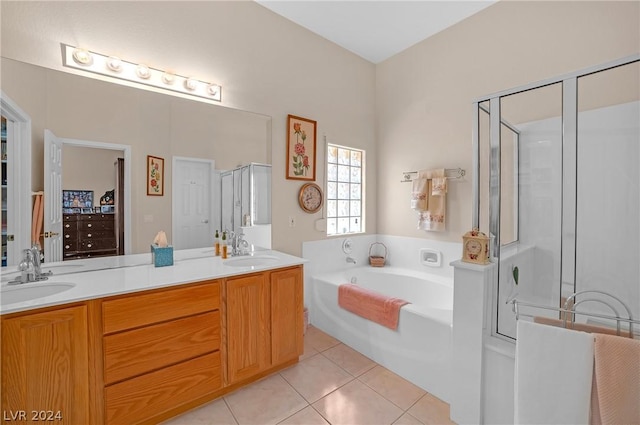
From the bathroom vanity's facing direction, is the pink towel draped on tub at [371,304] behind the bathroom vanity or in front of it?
in front

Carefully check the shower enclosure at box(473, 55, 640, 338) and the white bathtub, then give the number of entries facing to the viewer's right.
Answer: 0

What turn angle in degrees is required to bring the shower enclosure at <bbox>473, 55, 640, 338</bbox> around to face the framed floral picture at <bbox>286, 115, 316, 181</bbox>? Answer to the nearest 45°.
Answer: approximately 45° to its right

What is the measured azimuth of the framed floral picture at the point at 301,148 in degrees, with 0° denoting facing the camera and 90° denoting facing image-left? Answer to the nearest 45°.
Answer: approximately 315°

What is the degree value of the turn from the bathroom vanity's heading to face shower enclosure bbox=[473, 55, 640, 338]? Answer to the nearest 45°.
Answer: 0° — it already faces it

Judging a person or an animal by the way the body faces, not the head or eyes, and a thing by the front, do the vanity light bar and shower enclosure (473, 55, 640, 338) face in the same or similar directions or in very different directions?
very different directions

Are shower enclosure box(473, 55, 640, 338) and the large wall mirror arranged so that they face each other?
yes

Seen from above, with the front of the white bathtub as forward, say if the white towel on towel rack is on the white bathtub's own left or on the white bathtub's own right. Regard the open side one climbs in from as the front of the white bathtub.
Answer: on the white bathtub's own left

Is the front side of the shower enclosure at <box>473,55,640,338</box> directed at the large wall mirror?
yes

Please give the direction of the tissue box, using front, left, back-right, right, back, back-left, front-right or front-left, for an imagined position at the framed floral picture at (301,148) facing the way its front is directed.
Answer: right

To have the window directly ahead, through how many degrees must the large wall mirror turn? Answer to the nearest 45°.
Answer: approximately 45° to its left

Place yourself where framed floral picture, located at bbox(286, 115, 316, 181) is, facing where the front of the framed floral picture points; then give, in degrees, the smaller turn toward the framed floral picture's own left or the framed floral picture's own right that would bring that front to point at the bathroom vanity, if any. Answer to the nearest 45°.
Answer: approximately 90° to the framed floral picture's own right
